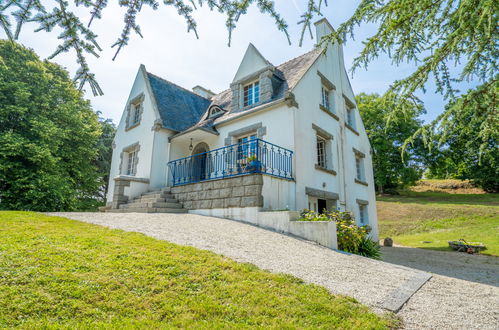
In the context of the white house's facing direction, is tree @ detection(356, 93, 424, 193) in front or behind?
behind

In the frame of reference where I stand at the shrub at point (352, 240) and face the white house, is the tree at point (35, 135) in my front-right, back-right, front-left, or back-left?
front-left

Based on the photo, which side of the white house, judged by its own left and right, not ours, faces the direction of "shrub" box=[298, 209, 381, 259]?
left

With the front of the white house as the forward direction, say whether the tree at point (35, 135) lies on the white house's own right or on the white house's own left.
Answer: on the white house's own right

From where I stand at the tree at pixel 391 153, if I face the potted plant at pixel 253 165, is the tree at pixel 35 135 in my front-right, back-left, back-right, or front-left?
front-right

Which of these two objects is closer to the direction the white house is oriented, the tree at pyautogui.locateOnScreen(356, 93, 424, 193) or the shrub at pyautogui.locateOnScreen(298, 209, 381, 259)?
the shrub
